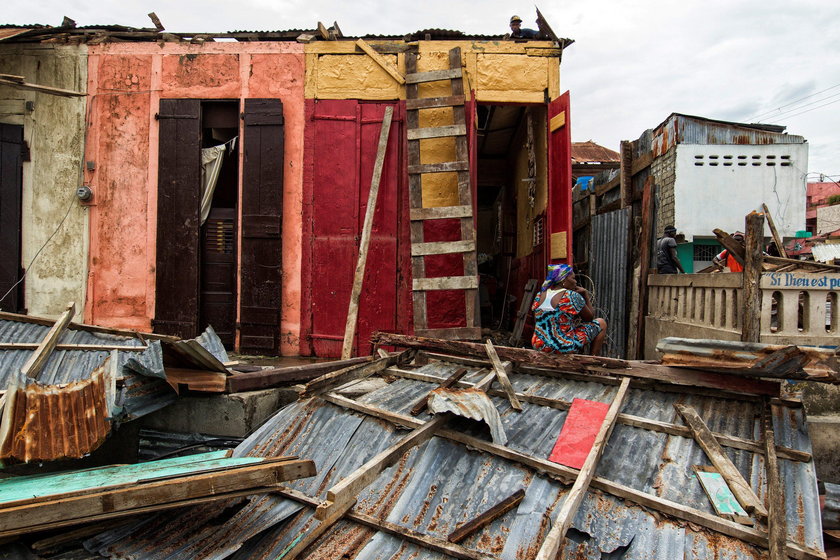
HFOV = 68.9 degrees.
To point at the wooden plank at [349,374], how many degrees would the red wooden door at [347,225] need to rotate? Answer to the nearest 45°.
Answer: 0° — it already faces it

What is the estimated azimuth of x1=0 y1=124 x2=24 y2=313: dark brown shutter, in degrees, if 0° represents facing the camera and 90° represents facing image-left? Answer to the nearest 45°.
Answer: approximately 0°

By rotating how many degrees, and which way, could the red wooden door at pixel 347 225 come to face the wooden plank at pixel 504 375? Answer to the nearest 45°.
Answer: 0° — it already faces it

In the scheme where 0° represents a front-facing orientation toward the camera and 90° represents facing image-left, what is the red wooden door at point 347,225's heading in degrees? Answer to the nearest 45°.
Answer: approximately 0°

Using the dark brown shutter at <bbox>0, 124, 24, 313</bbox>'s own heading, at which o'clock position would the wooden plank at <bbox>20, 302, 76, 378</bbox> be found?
The wooden plank is roughly at 12 o'clock from the dark brown shutter.

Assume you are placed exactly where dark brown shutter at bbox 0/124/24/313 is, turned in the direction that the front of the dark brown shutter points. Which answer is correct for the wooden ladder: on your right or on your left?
on your left

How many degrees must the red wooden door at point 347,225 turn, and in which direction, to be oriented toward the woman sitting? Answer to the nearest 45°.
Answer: approximately 45° to its left

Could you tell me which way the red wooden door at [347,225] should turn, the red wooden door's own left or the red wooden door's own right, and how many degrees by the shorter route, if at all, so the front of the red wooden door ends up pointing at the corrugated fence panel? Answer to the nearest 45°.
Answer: approximately 90° to the red wooden door's own left

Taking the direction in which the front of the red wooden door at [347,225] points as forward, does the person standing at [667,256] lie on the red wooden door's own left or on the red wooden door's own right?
on the red wooden door's own left

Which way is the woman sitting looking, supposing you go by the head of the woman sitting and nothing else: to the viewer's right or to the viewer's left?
to the viewer's right

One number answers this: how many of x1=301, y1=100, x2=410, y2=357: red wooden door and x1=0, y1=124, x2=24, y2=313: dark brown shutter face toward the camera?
2

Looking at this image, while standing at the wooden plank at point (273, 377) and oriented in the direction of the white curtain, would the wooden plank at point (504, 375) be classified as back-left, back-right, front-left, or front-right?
back-right
